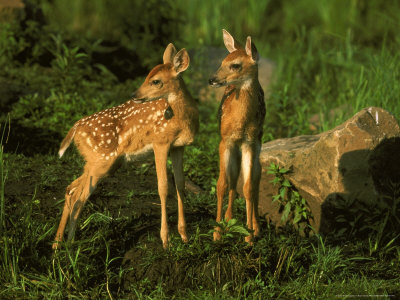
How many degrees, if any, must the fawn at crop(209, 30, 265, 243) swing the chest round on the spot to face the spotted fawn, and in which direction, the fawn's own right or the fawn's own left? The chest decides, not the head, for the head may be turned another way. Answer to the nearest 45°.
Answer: approximately 90° to the fawn's own right

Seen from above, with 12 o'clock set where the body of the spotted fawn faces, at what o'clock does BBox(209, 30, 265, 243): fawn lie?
The fawn is roughly at 12 o'clock from the spotted fawn.

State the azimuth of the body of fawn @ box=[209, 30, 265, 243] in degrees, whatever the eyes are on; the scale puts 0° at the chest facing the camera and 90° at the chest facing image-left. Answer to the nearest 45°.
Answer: approximately 0°

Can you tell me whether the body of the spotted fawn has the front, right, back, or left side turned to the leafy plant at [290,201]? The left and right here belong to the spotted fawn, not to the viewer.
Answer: front

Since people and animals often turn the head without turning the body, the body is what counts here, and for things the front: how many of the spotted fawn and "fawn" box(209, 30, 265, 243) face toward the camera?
1

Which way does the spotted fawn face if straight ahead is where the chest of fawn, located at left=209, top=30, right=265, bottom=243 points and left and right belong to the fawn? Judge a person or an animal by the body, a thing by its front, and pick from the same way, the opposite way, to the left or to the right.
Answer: to the left

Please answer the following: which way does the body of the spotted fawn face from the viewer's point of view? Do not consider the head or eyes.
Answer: to the viewer's right
